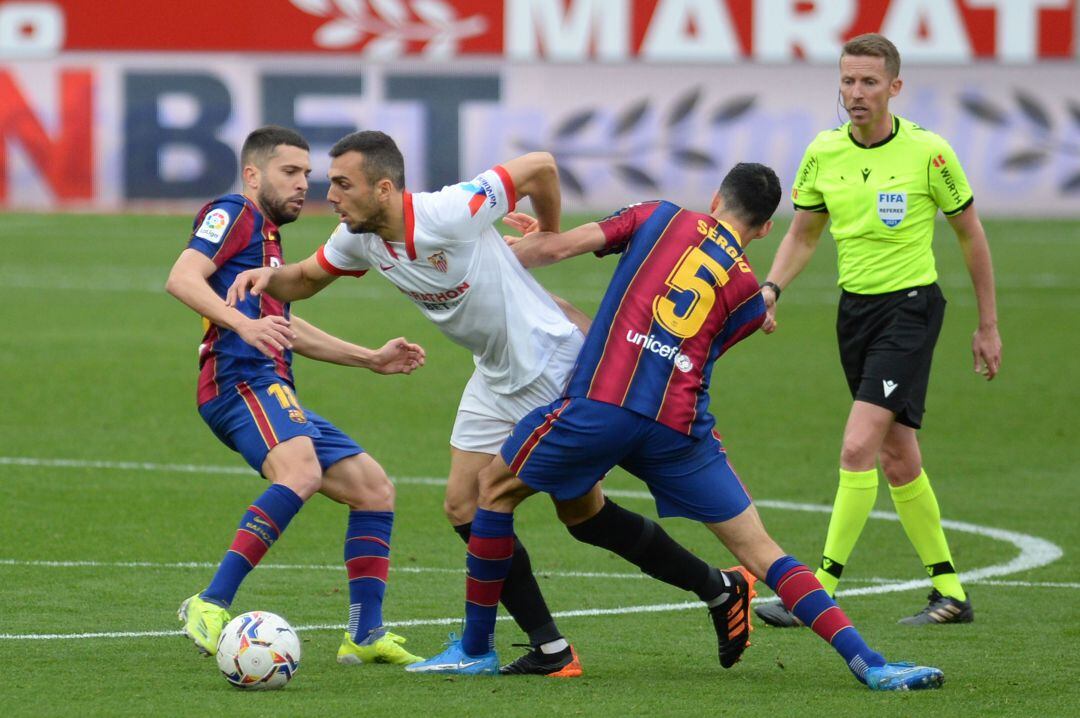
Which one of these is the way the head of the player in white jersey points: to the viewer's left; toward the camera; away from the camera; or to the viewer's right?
to the viewer's left

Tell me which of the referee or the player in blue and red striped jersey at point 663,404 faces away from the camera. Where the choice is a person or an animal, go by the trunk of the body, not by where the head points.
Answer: the player in blue and red striped jersey

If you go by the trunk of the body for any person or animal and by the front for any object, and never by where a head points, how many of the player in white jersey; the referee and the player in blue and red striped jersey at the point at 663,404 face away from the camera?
1

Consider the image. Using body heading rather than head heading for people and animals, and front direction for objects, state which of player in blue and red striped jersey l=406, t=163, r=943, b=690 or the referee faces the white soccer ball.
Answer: the referee

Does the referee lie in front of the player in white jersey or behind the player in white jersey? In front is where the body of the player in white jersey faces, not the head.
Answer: behind

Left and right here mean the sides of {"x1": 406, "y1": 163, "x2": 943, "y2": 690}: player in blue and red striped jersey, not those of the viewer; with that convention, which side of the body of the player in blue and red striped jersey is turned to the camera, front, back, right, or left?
back

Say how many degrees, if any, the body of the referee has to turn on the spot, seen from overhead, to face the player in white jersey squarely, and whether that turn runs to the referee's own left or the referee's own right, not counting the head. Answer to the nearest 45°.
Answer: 0° — they already face them

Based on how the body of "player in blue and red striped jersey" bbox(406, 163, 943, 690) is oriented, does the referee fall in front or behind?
in front

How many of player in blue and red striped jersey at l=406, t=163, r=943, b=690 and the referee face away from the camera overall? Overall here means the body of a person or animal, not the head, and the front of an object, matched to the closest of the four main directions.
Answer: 1

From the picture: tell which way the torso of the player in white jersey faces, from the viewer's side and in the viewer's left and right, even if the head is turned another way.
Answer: facing the viewer and to the left of the viewer

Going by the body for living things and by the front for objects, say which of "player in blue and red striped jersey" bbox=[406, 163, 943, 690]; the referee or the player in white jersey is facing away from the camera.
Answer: the player in blue and red striped jersey

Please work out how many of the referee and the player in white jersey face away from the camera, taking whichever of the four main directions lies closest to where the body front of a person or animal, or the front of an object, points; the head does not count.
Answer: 0
